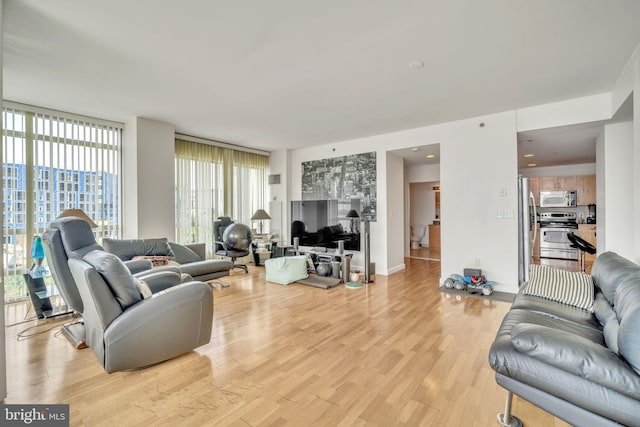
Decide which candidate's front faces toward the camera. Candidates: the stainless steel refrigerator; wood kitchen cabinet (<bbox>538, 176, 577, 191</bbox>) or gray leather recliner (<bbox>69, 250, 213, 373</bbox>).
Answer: the wood kitchen cabinet

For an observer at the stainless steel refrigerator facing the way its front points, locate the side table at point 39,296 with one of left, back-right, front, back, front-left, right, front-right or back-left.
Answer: back-right

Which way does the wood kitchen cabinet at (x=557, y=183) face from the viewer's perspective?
toward the camera

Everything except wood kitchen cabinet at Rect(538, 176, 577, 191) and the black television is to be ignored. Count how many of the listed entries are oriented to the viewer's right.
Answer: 0

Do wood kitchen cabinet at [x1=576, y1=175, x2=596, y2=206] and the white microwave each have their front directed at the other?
no

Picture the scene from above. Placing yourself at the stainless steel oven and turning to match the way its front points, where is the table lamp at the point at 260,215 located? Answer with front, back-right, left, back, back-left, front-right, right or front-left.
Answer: front-right

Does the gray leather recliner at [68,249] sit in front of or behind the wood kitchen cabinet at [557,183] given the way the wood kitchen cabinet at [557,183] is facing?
in front

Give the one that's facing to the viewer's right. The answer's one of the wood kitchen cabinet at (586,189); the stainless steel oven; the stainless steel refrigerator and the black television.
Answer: the stainless steel refrigerator

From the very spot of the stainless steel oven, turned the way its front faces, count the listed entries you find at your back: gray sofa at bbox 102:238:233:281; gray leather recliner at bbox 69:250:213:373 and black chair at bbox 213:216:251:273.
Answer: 0

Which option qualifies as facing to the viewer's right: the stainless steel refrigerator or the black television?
the stainless steel refrigerator

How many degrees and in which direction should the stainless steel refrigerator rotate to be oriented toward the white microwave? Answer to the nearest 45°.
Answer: approximately 90° to its left

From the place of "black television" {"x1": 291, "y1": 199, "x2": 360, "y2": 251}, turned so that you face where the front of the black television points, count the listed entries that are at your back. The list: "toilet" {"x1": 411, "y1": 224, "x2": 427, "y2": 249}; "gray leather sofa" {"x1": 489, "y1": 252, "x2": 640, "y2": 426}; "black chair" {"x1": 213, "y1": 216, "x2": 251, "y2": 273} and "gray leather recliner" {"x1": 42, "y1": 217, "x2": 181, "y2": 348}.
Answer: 1

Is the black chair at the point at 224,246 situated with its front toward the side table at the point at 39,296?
no

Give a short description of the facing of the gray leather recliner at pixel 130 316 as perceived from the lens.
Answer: facing away from the viewer and to the right of the viewer

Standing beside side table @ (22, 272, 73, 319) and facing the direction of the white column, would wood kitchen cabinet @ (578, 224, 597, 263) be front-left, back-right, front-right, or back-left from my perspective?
front-right

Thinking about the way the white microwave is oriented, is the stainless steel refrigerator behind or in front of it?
in front

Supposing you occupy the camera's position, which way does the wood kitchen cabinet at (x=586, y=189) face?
facing the viewer

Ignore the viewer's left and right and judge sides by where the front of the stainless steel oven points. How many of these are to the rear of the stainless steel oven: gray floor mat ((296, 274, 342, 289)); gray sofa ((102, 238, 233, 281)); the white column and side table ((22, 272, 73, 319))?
0

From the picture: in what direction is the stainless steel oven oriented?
toward the camera

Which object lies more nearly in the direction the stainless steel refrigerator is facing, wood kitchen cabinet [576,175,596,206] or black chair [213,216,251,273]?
the wood kitchen cabinet

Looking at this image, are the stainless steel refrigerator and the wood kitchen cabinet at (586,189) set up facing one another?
no
